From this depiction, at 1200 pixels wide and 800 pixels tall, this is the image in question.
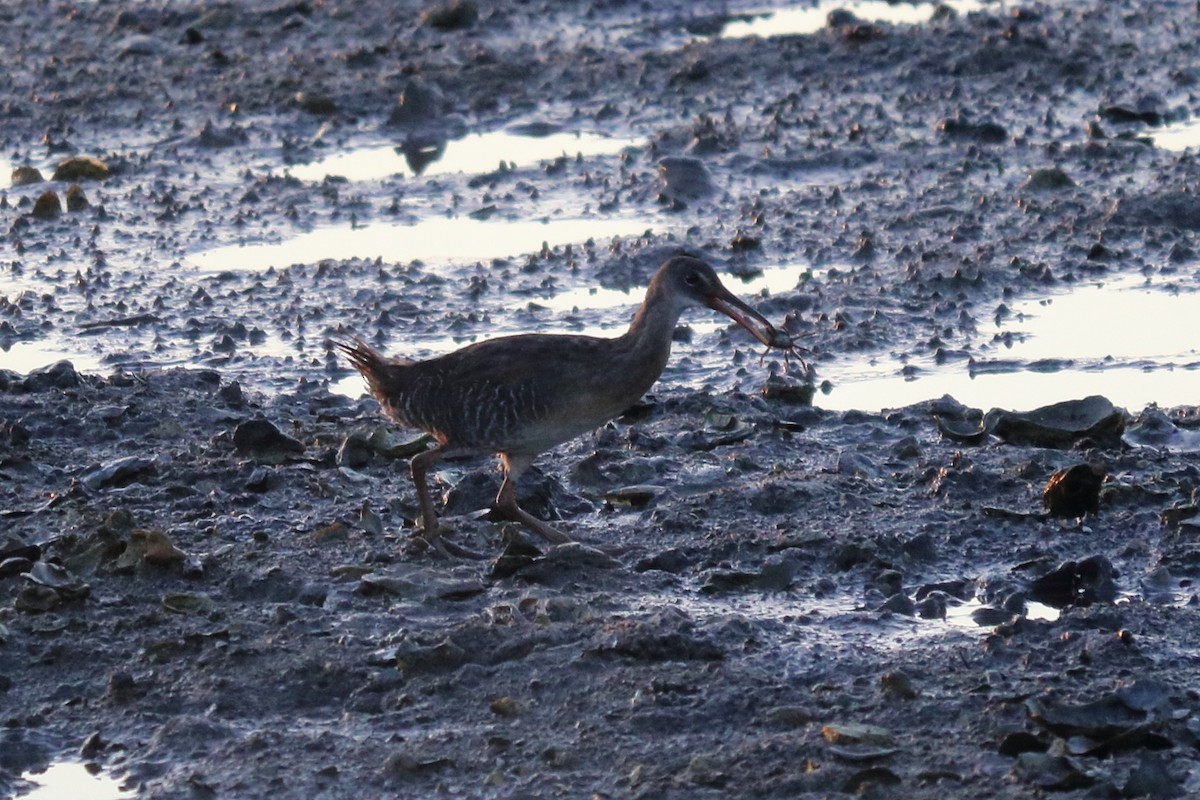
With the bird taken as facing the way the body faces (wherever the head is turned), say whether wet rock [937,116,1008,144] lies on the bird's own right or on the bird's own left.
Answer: on the bird's own left

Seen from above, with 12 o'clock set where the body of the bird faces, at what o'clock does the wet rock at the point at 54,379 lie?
The wet rock is roughly at 7 o'clock from the bird.

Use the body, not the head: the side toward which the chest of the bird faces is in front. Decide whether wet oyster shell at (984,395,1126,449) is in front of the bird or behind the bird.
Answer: in front

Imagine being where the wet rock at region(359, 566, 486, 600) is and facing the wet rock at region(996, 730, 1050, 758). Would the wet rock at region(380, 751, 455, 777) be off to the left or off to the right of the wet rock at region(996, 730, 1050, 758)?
right

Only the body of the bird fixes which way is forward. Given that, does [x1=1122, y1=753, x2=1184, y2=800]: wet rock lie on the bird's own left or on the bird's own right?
on the bird's own right

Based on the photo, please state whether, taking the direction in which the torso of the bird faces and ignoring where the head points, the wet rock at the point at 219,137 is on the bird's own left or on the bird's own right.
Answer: on the bird's own left

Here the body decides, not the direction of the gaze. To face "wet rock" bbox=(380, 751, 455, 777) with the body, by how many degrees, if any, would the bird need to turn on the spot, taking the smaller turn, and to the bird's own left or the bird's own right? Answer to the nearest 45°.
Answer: approximately 90° to the bird's own right

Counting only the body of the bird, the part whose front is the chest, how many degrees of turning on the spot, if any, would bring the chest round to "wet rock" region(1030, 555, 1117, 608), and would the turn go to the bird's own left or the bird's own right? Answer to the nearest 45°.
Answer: approximately 45° to the bird's own right

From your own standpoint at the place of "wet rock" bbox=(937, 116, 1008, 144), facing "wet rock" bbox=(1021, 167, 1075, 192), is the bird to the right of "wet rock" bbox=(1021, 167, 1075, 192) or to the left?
right

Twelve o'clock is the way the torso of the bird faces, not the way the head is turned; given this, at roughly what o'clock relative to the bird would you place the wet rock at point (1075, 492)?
The wet rock is roughly at 12 o'clock from the bird.

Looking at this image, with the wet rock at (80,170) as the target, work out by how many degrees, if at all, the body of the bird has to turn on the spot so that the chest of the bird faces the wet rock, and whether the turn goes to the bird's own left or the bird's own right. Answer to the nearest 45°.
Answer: approximately 135° to the bird's own left

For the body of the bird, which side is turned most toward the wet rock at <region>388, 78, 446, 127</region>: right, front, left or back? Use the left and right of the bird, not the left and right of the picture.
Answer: left

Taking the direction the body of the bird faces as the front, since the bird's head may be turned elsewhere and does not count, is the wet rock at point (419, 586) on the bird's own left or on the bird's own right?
on the bird's own right

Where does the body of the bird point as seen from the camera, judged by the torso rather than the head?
to the viewer's right

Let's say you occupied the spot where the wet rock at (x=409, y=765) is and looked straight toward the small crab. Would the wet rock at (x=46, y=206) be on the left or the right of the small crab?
left
